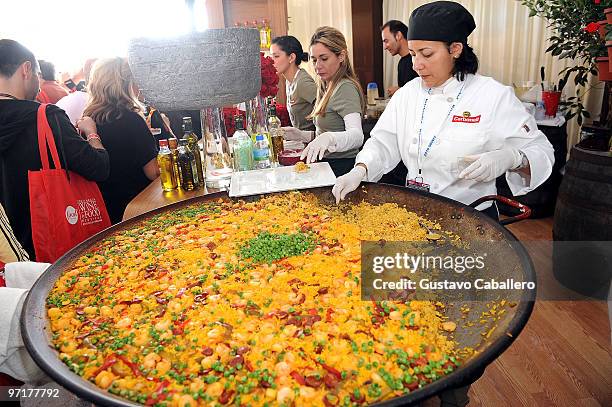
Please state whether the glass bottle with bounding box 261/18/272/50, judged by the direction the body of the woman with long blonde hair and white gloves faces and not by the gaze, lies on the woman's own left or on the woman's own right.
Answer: on the woman's own right

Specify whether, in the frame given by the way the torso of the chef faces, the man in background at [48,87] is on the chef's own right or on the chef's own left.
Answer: on the chef's own right

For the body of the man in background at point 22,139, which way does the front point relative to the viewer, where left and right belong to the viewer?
facing away from the viewer and to the right of the viewer

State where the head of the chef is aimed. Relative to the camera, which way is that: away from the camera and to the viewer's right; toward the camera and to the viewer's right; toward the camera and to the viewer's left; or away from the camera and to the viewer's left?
toward the camera and to the viewer's left

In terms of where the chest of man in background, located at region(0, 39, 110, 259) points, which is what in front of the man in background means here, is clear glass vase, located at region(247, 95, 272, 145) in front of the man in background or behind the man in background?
in front

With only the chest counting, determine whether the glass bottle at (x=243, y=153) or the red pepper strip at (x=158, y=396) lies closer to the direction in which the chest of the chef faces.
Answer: the red pepper strip

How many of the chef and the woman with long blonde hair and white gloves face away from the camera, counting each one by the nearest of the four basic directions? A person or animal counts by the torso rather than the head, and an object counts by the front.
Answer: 0

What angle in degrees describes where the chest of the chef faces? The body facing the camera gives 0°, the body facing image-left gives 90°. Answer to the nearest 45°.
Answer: approximately 45°

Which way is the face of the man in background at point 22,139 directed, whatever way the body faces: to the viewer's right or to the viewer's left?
to the viewer's right
